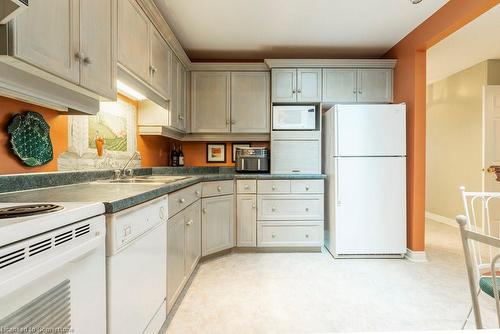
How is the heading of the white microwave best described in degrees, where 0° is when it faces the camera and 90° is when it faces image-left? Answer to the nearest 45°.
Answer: approximately 0°

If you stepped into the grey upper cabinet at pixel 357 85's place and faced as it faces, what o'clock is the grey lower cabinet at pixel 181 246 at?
The grey lower cabinet is roughly at 1 o'clock from the grey upper cabinet.

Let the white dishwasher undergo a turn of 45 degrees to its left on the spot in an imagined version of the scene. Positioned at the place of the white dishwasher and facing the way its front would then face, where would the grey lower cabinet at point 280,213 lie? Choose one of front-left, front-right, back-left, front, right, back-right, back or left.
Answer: front-left

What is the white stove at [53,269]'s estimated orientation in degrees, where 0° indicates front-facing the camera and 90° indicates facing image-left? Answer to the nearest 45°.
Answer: approximately 315°

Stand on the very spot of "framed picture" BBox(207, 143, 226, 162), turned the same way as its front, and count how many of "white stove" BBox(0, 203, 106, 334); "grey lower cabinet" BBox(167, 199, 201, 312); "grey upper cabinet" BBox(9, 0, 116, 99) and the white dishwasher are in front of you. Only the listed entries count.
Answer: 4

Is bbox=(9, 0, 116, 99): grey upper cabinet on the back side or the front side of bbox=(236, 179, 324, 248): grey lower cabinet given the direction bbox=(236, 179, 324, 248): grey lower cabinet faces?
on the front side
